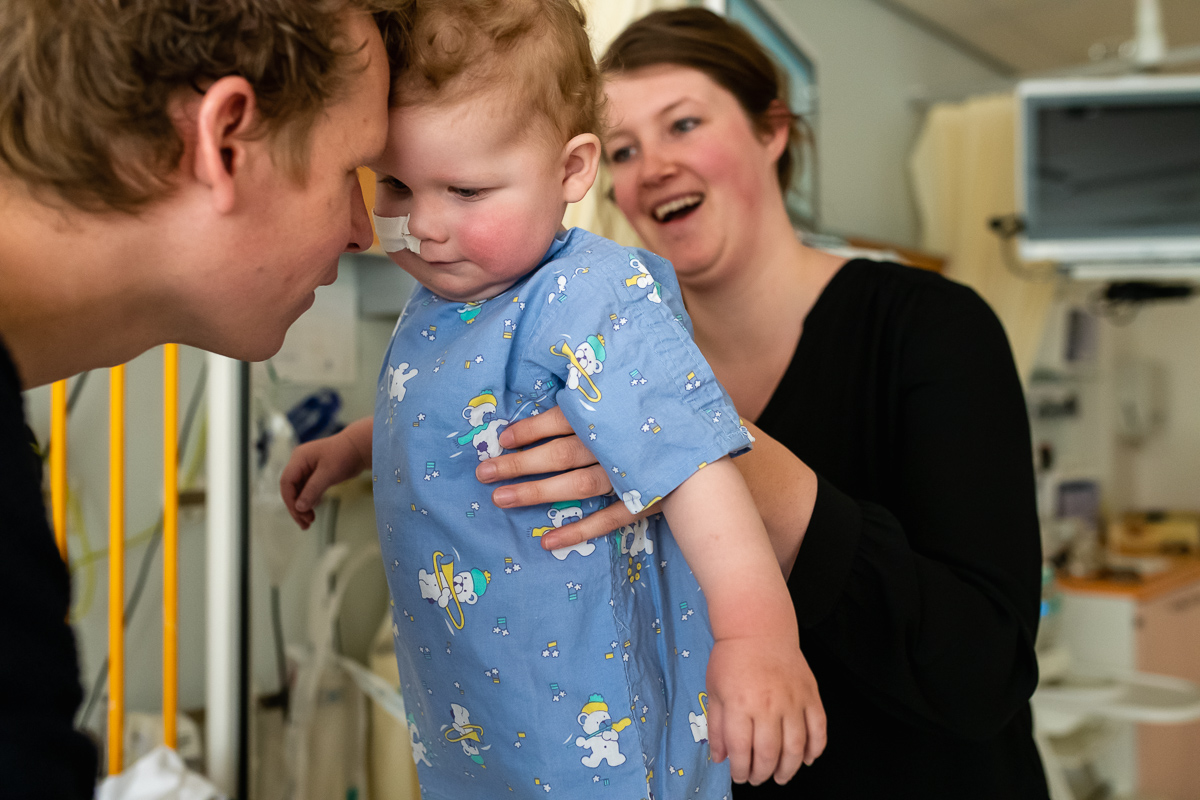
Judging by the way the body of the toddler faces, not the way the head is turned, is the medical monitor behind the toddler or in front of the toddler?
behind

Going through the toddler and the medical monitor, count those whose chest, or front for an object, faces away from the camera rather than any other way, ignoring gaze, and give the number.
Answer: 0

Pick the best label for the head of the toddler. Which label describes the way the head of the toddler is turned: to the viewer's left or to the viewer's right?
to the viewer's left

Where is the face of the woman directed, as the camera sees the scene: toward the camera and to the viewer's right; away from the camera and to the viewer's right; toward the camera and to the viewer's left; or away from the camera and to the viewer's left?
toward the camera and to the viewer's left

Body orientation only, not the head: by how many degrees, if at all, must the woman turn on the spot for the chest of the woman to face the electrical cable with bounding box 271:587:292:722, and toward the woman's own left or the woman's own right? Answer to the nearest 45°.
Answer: approximately 90° to the woman's own right

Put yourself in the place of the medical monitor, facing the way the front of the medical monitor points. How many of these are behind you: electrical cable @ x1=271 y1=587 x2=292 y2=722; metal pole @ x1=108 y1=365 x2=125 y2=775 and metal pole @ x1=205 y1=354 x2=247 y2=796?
0

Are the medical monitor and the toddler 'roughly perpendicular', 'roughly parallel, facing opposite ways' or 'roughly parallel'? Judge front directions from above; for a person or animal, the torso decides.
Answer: roughly parallel

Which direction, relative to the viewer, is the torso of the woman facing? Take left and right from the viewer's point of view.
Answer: facing the viewer and to the left of the viewer

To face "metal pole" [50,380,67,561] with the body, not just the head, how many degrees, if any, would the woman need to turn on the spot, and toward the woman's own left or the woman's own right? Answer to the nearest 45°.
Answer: approximately 45° to the woman's own right

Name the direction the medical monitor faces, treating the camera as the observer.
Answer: facing the viewer

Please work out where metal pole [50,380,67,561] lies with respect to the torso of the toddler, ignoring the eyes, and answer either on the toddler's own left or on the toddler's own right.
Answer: on the toddler's own right
